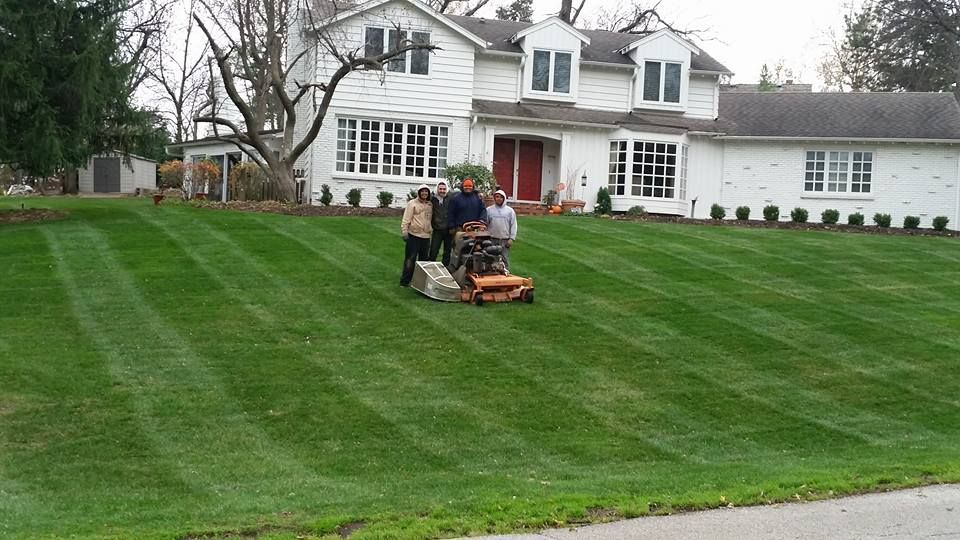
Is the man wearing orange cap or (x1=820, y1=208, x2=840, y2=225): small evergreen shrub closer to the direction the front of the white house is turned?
the man wearing orange cap

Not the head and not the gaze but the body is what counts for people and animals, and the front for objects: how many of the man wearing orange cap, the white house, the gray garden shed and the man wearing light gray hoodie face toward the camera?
4

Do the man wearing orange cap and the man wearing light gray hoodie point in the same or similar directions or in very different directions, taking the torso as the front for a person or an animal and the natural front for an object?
same or similar directions

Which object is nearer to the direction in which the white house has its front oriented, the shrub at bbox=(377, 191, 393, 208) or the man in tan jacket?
the man in tan jacket

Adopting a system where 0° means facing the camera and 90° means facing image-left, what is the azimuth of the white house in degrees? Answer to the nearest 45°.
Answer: approximately 0°

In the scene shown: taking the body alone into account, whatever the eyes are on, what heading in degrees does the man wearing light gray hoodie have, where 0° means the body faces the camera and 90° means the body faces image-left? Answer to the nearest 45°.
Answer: approximately 0°

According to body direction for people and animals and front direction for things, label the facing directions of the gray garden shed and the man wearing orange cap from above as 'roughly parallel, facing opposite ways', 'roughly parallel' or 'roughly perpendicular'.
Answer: roughly parallel

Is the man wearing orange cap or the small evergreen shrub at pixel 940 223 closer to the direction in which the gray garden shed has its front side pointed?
the man wearing orange cap

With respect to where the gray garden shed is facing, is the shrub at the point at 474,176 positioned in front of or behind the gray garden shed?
in front

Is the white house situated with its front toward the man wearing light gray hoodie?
yes

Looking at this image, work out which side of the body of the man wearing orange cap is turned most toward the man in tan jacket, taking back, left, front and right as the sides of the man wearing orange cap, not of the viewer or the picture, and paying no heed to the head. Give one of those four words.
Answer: right

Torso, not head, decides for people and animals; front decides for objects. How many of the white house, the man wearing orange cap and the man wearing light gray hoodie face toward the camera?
3
